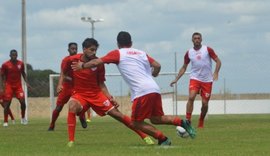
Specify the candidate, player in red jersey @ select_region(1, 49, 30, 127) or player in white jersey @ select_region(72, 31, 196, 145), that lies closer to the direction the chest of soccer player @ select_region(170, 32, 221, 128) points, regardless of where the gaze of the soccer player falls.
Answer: the player in white jersey

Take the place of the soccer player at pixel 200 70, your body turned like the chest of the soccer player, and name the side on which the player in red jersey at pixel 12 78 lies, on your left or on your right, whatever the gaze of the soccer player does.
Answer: on your right

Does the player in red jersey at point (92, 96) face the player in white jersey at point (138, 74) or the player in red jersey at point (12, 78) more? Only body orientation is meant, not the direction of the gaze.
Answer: the player in white jersey

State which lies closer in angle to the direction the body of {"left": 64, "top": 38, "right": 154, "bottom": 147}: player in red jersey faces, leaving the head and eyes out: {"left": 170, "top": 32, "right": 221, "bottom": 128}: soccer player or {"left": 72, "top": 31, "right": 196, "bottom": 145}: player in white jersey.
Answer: the player in white jersey

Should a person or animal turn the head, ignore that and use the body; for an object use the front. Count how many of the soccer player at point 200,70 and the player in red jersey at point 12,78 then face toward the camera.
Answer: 2

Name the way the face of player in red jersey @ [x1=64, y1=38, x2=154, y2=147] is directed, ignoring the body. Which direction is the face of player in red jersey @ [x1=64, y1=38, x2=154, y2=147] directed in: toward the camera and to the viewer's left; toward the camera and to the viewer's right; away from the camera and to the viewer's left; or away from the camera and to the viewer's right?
toward the camera and to the viewer's right

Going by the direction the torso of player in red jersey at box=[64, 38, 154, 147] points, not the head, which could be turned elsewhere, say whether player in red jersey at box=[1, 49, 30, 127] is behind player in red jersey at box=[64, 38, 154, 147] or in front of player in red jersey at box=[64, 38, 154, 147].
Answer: behind

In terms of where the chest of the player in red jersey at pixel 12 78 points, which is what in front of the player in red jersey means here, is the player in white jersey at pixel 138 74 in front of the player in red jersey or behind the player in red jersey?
in front

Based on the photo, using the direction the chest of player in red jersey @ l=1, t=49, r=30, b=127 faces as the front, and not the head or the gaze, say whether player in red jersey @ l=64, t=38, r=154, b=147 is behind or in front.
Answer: in front

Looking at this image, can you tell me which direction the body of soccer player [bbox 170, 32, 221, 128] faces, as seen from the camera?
toward the camera

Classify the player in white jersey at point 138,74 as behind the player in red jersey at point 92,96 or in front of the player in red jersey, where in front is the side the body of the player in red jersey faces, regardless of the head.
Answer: in front

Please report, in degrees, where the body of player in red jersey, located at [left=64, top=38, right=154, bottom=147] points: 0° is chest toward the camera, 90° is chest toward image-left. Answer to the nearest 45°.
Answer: approximately 315°
